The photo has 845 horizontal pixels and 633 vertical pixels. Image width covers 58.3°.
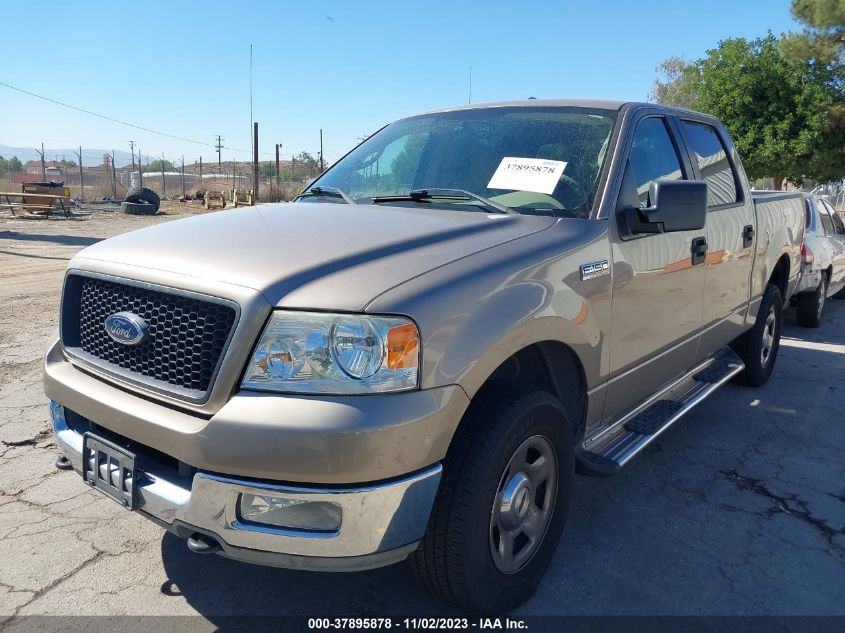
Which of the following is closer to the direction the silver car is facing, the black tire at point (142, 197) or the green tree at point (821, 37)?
the green tree

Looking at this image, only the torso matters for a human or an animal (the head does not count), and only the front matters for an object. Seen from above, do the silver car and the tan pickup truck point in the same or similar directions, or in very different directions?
very different directions

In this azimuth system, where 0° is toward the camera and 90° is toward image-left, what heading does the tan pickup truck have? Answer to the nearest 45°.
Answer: approximately 45°

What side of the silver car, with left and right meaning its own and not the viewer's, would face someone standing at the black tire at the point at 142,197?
left

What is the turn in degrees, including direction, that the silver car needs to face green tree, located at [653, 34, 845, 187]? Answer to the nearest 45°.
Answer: approximately 45° to its left

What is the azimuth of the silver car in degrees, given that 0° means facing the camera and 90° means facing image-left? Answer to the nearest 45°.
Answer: approximately 225°

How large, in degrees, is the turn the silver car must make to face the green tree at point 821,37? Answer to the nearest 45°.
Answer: approximately 45° to its left

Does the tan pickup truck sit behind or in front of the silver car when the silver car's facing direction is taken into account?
behind
